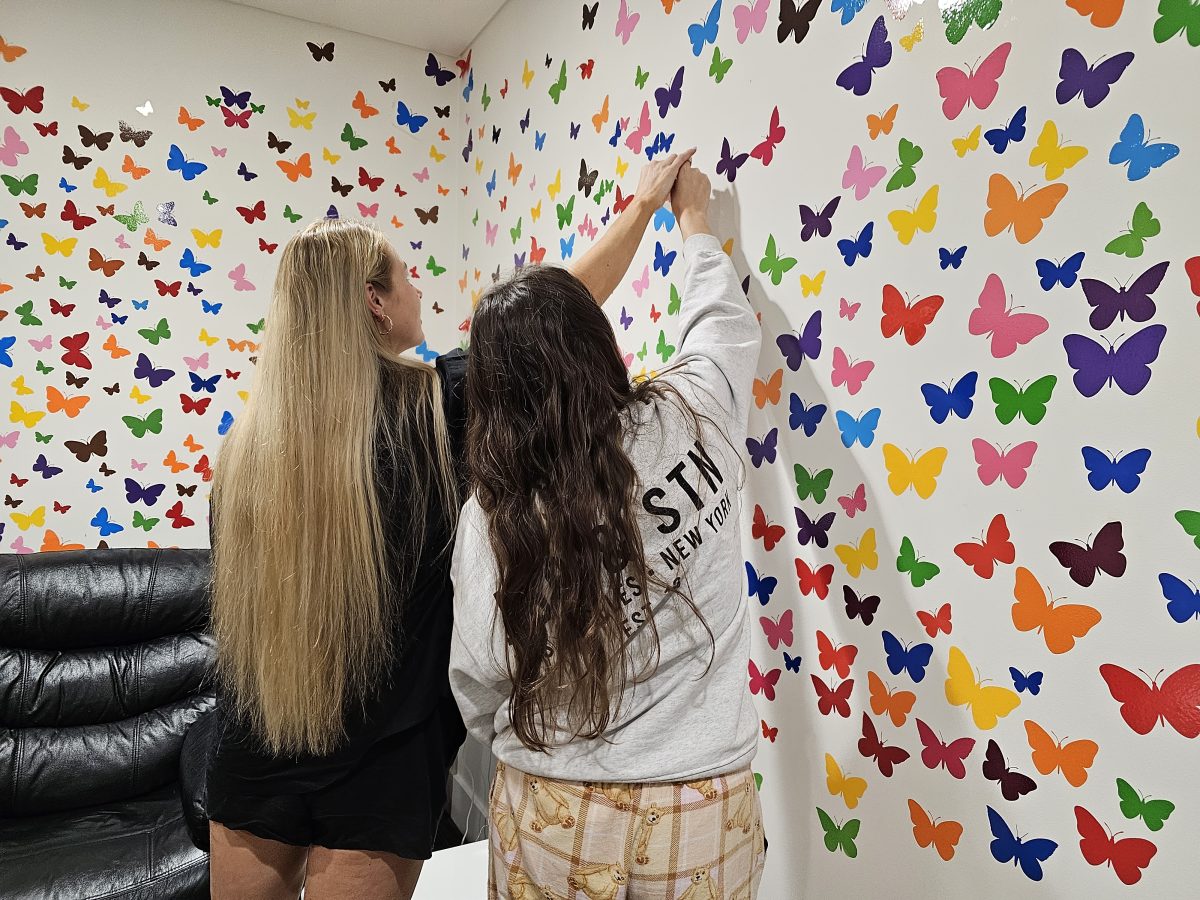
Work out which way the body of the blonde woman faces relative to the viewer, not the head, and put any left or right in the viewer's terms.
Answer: facing away from the viewer and to the right of the viewer

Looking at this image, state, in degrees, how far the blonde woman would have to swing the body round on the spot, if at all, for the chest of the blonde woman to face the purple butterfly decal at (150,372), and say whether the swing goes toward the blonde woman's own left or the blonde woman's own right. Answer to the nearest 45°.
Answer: approximately 45° to the blonde woman's own left

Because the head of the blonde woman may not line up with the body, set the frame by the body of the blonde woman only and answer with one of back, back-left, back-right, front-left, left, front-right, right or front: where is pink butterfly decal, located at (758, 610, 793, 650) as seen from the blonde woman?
front-right

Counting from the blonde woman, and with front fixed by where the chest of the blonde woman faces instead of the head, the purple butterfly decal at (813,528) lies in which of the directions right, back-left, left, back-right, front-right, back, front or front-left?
front-right

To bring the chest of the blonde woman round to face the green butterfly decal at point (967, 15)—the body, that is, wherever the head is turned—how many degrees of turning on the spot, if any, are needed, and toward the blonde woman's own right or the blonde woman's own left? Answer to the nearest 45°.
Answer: approximately 90° to the blonde woman's own right

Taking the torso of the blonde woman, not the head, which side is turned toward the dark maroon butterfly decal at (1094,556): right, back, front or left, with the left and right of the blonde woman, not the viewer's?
right

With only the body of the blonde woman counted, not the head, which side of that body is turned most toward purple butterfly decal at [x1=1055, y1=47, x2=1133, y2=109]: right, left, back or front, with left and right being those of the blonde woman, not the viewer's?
right

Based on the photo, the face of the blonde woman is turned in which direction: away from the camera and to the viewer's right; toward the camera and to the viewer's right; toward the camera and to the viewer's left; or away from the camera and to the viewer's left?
away from the camera and to the viewer's right

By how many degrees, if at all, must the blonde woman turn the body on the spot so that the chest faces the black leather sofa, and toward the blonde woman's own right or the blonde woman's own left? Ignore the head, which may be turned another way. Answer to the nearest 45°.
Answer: approximately 90° to the blonde woman's own left

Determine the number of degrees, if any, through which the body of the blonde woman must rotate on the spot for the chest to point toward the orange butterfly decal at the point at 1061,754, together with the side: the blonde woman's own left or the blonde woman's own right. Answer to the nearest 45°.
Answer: approximately 90° to the blonde woman's own right

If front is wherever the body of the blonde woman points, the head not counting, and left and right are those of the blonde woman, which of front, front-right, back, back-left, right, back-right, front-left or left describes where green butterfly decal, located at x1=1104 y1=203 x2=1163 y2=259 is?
right

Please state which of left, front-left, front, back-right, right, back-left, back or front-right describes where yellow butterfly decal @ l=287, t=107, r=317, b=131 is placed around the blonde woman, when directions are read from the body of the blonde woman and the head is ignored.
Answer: front-left
